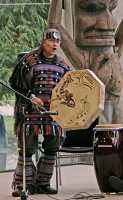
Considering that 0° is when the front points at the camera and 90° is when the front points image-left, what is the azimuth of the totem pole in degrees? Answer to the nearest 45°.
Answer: approximately 315°

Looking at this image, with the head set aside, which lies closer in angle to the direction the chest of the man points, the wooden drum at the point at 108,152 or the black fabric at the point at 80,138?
the wooden drum

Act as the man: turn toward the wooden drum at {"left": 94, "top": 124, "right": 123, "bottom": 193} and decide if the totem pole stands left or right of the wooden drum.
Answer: left

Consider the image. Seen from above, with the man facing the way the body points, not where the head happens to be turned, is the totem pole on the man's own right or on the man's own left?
on the man's own left

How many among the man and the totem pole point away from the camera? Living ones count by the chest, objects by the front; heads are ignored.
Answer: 0

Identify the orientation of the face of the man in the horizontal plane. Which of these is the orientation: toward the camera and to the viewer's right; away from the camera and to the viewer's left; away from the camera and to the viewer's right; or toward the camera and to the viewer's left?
toward the camera and to the viewer's right

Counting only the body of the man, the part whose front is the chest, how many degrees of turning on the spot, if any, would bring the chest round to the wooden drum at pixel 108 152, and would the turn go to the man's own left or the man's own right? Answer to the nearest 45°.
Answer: approximately 45° to the man's own left

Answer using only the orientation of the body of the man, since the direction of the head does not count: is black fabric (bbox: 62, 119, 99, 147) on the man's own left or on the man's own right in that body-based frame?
on the man's own left
